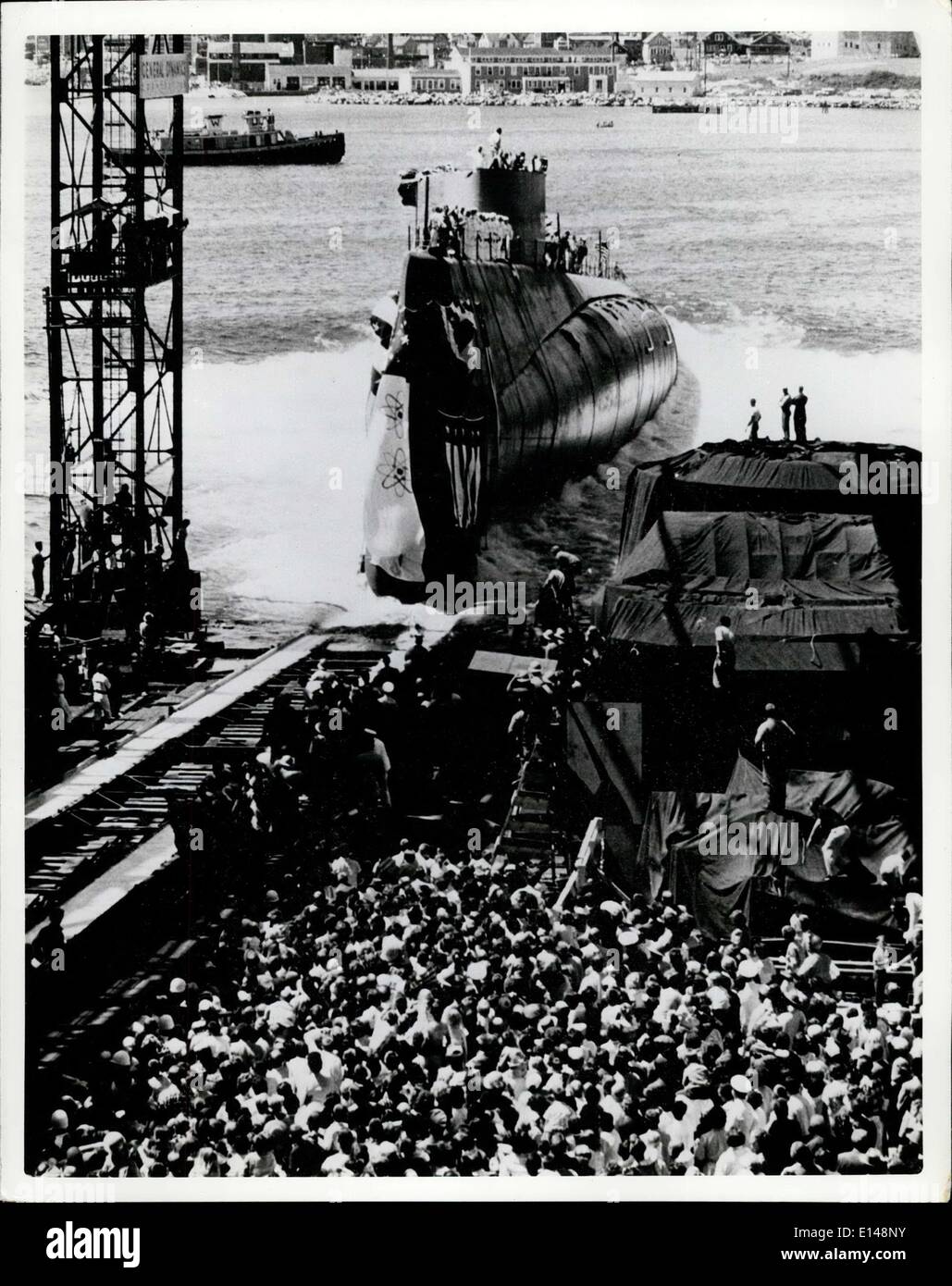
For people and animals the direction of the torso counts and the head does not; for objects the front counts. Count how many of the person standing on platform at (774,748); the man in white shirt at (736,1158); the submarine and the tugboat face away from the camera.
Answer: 2

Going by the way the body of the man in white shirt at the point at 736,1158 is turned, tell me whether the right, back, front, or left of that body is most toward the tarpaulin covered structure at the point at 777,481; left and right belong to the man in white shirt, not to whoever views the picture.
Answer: front

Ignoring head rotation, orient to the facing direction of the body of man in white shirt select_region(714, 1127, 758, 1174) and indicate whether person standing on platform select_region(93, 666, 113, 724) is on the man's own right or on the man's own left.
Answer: on the man's own left

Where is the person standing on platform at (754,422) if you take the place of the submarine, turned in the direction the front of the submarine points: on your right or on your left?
on your left

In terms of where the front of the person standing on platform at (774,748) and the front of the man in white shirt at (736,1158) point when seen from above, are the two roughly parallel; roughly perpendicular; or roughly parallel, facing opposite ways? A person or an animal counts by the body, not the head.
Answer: roughly parallel

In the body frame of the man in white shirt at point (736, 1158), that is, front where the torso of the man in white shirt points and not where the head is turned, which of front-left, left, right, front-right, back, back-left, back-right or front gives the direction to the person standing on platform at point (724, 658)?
front

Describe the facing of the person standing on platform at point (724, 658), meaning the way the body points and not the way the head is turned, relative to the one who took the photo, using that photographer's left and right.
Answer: facing away from the viewer and to the left of the viewer

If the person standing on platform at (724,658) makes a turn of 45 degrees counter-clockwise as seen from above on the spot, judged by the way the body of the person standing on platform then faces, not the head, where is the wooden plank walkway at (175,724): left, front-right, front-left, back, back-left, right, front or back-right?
front
